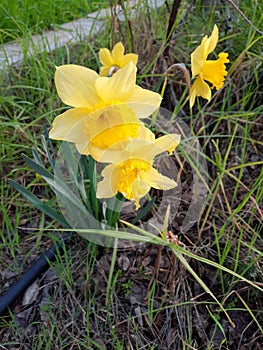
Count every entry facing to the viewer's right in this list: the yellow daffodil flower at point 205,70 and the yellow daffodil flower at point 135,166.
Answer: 1

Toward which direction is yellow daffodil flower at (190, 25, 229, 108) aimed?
to the viewer's right

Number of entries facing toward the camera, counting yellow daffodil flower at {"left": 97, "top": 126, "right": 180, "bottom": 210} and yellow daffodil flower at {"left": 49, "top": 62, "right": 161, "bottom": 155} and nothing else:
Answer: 2

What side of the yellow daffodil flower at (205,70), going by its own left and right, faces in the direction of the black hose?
back

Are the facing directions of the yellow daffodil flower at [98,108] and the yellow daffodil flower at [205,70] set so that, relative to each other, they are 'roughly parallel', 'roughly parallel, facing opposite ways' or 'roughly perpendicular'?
roughly perpendicular
